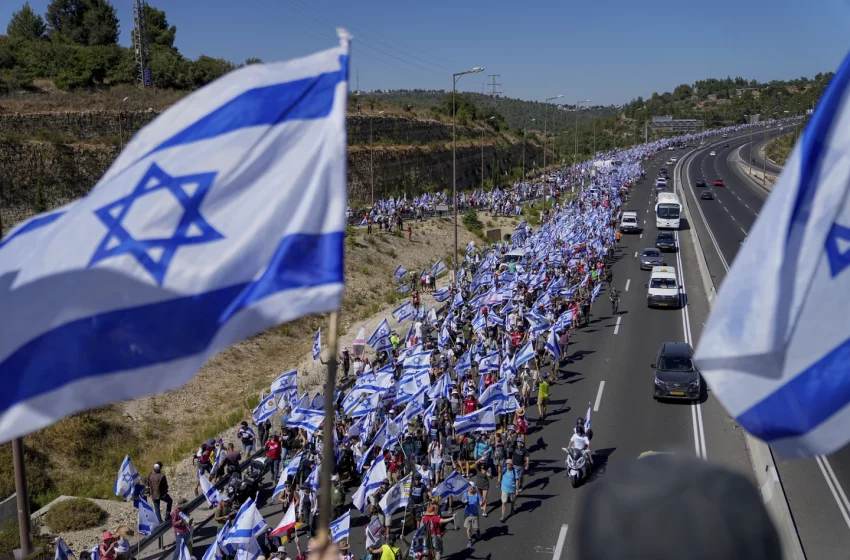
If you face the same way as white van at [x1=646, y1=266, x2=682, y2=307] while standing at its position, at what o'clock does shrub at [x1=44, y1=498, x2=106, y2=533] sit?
The shrub is roughly at 1 o'clock from the white van.

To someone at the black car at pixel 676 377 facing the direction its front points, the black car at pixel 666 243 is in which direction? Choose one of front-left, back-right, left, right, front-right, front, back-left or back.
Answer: back

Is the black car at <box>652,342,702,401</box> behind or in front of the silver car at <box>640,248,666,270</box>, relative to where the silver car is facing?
in front

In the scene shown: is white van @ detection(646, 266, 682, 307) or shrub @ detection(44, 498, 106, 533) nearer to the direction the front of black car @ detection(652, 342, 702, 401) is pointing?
the shrub

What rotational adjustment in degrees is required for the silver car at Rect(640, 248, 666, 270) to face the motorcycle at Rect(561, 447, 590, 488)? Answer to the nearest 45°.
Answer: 0° — it already faces it

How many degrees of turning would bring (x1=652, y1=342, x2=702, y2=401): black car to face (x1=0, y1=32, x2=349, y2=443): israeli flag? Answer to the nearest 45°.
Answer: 0° — it already faces it

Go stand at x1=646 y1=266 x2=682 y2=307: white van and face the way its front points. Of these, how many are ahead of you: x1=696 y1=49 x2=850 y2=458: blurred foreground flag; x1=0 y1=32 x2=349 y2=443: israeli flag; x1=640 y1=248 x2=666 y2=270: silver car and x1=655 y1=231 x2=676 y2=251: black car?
2

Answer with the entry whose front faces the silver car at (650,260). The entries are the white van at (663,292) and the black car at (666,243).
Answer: the black car

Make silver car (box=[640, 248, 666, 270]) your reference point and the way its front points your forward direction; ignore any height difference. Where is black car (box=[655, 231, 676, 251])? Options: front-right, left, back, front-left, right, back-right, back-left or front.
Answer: back

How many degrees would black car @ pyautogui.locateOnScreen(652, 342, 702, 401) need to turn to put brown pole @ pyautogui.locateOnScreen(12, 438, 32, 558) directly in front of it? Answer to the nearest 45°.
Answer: approximately 45° to its right

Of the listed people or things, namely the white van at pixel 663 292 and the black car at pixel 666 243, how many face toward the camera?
2
